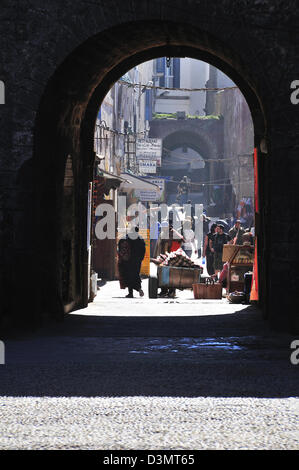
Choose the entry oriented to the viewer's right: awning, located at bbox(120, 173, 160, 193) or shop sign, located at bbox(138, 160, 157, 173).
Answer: the awning

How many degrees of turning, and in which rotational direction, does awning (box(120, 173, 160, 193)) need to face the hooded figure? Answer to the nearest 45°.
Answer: approximately 90° to its right

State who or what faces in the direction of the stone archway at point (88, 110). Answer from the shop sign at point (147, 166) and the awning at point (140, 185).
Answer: the shop sign

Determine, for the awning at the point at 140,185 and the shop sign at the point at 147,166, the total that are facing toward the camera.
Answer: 1

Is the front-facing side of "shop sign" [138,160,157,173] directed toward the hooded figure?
yes

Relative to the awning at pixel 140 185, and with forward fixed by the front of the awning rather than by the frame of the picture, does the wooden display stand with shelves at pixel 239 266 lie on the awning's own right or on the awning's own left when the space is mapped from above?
on the awning's own right

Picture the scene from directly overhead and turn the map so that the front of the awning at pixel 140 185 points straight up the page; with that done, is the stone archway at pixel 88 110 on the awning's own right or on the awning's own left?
on the awning's own right

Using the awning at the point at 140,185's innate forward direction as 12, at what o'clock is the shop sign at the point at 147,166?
The shop sign is roughly at 9 o'clock from the awning.

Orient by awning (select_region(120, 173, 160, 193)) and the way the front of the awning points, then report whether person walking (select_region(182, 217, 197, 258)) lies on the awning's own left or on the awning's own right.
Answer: on the awning's own right

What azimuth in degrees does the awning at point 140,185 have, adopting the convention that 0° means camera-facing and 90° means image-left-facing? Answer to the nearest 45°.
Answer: approximately 270°

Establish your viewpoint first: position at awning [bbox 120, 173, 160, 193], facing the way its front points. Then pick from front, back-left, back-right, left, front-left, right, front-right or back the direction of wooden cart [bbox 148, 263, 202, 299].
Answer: right

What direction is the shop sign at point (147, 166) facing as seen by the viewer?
toward the camera

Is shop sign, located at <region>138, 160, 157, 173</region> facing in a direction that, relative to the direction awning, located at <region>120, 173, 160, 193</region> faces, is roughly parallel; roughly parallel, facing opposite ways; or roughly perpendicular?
roughly perpendicular
